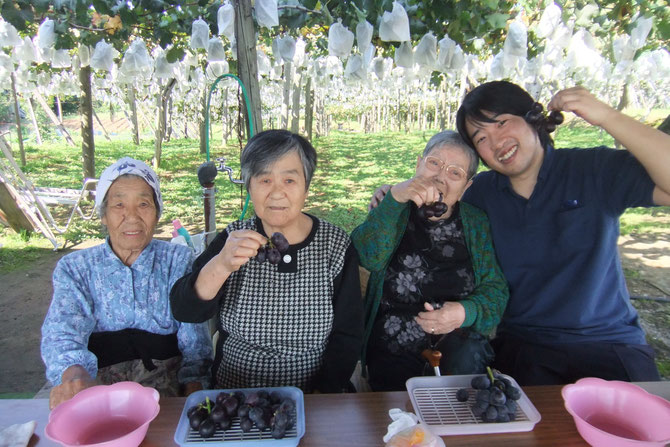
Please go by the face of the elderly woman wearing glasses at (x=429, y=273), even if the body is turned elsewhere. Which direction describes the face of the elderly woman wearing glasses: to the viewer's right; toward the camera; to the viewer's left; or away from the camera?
toward the camera

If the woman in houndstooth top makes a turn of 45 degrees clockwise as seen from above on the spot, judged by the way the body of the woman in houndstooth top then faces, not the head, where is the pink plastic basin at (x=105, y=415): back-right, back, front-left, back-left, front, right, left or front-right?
front

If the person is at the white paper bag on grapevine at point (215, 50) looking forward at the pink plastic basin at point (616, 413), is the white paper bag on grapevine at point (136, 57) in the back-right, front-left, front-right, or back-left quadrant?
back-right

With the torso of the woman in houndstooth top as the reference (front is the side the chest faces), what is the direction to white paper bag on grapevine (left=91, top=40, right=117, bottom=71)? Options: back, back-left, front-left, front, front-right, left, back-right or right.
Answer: back-right

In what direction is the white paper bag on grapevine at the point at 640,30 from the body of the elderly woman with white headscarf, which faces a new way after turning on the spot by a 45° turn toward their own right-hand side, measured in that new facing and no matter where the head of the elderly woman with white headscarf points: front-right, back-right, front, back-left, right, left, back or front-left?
back-left

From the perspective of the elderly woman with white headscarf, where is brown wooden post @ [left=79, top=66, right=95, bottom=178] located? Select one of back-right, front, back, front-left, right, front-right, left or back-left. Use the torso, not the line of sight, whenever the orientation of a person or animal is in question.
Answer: back

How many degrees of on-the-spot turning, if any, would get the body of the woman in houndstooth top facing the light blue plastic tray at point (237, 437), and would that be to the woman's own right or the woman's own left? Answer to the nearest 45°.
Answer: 0° — they already face it

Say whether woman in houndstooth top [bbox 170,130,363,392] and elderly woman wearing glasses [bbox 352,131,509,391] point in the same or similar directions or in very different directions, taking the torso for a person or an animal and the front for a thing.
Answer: same or similar directions

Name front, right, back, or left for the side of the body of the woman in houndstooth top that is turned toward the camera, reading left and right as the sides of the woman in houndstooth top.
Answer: front

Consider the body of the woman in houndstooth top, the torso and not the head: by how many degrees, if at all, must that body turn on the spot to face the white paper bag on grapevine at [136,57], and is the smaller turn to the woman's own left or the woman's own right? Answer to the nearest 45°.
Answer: approximately 135° to the woman's own right

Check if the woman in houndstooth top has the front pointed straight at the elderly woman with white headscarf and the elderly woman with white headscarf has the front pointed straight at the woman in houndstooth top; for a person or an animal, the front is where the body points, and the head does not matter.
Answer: no

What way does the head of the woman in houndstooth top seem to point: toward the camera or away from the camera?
toward the camera

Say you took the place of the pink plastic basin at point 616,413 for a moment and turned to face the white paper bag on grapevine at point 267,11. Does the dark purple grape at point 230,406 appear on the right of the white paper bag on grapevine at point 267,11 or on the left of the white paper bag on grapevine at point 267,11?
left

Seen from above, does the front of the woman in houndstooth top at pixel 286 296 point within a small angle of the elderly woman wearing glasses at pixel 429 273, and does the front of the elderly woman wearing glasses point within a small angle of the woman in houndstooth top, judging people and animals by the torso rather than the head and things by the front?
no

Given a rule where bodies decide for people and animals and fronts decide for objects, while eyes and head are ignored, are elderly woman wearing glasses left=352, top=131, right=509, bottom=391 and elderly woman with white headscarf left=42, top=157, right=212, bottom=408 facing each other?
no

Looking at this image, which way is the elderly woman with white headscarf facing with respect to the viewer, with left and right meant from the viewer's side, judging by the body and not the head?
facing the viewer

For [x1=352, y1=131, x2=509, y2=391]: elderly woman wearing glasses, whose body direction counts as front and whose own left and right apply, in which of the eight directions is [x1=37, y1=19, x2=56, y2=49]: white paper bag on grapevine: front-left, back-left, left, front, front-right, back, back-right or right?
right
